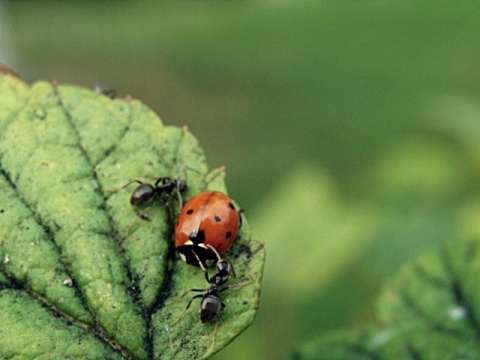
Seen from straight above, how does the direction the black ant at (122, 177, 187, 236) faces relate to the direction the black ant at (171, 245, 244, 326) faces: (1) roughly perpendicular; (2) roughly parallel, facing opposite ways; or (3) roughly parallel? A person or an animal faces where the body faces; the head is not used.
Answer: roughly perpendicular

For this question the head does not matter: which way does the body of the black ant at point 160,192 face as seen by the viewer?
to the viewer's right

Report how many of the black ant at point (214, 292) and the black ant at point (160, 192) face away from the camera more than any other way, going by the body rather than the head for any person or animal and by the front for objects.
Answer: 1

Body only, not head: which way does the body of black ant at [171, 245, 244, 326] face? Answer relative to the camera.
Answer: away from the camera
